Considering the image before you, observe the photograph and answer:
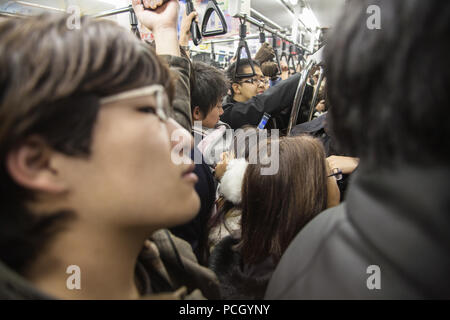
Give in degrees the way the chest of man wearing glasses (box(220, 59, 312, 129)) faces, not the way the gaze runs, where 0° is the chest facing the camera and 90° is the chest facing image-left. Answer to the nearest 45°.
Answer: approximately 315°

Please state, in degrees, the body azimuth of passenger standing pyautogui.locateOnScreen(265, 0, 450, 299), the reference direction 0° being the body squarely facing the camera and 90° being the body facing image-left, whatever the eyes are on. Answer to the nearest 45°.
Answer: approximately 180°

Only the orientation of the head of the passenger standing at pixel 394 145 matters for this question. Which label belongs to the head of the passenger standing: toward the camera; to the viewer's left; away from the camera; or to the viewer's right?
away from the camera

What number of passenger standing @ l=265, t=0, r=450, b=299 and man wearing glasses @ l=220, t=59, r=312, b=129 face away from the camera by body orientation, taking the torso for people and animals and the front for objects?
1

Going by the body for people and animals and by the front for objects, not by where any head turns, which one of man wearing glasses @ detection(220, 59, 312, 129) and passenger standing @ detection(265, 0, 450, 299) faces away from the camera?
the passenger standing

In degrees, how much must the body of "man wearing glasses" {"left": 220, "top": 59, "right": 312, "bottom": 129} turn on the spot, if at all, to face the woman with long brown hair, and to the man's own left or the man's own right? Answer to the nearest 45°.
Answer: approximately 45° to the man's own right
